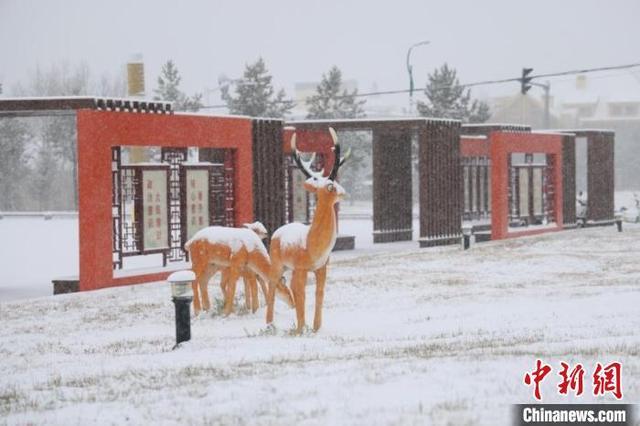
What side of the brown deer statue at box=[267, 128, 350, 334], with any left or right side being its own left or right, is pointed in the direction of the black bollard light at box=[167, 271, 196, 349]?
right

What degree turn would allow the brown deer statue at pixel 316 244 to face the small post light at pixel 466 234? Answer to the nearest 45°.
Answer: approximately 135° to its left

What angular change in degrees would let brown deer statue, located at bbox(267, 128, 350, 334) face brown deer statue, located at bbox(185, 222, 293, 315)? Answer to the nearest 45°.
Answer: approximately 180°

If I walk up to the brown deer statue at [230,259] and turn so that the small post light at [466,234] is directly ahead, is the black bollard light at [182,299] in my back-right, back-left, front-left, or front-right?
back-right

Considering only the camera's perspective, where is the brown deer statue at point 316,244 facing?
facing the viewer and to the right of the viewer

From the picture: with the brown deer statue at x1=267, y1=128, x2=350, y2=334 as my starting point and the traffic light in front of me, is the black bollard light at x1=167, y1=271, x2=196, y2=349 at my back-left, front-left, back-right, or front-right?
back-left

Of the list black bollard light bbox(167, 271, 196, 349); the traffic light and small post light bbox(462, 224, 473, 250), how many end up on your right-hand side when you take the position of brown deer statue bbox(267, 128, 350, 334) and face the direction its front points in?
1

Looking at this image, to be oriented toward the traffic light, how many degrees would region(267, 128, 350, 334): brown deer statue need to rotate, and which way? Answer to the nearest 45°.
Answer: approximately 135° to its left
